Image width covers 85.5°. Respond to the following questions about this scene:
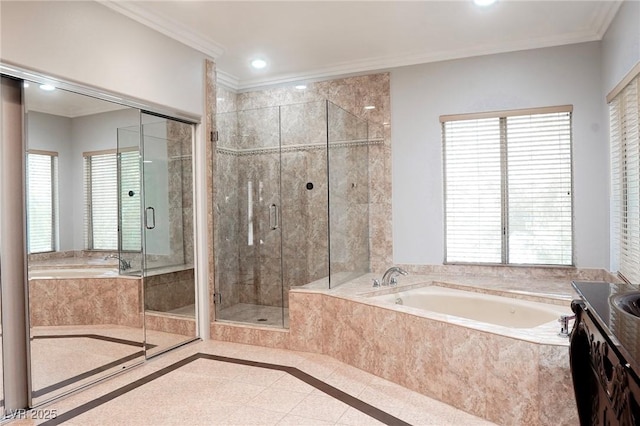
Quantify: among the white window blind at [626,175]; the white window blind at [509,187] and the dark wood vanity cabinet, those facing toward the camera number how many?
1

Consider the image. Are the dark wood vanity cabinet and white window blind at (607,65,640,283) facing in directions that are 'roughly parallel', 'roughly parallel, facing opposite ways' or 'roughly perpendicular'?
roughly parallel

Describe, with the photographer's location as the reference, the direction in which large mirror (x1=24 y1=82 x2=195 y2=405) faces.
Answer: facing the viewer and to the right of the viewer

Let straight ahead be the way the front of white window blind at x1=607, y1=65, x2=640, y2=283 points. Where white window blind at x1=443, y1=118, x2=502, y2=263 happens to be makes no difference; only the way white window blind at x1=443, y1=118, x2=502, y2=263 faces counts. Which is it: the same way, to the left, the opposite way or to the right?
to the left

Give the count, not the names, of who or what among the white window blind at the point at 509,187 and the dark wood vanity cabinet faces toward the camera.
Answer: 1

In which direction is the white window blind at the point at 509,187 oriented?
toward the camera

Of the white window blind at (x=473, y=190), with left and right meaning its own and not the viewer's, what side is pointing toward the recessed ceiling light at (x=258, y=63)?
right

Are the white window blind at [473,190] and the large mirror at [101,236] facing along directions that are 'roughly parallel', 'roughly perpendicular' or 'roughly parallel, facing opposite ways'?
roughly perpendicular

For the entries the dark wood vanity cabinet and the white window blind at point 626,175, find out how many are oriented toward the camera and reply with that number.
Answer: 0

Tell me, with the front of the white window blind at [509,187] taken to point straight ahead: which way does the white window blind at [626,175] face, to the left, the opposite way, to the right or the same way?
to the right

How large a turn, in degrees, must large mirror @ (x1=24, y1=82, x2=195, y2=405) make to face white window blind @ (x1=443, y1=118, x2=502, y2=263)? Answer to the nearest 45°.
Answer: approximately 45° to its left

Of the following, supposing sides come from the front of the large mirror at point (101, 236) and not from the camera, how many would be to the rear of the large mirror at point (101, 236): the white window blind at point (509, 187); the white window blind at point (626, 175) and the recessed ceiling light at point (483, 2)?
0

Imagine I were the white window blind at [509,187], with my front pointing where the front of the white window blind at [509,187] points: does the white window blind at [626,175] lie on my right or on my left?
on my left

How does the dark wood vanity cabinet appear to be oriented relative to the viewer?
to the viewer's left

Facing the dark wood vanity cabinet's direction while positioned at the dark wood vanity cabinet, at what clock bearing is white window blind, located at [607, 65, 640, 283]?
The white window blind is roughly at 3 o'clock from the dark wood vanity cabinet.

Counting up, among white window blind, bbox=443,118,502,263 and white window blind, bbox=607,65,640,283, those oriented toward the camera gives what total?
1

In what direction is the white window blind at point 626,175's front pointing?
to the viewer's left

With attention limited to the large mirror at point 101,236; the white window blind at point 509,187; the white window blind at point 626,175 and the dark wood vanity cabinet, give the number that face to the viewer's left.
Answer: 2

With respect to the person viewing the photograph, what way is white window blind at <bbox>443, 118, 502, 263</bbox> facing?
facing the viewer
